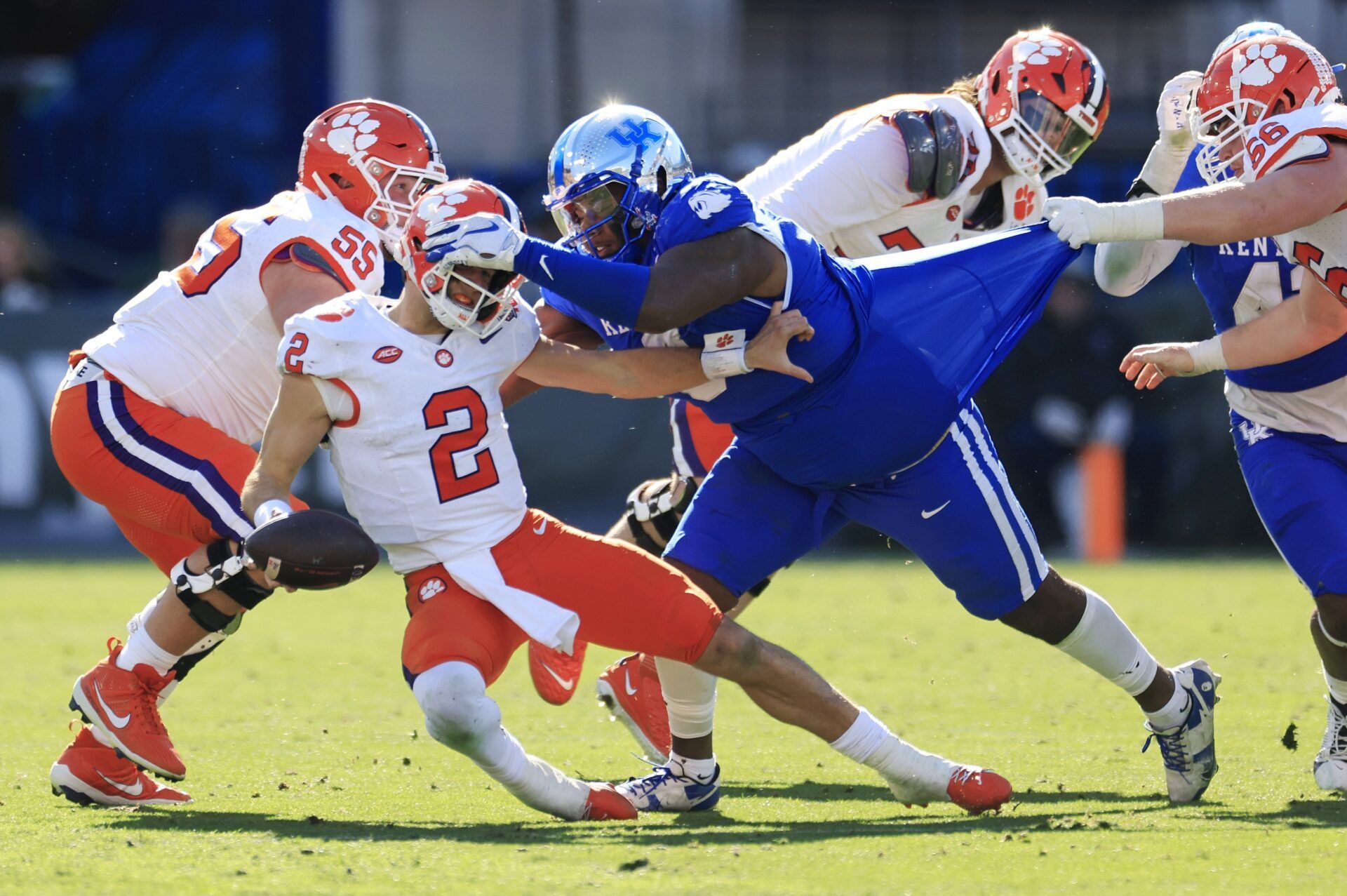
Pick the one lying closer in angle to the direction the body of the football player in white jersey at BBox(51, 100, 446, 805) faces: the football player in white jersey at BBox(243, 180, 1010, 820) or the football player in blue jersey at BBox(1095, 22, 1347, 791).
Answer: the football player in blue jersey

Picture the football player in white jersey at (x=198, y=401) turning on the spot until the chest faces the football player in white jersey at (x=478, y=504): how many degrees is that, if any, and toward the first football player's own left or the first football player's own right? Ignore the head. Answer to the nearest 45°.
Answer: approximately 45° to the first football player's own right

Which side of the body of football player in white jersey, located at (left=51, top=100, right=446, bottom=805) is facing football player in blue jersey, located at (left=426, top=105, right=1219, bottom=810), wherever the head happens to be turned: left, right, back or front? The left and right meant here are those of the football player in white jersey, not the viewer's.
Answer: front

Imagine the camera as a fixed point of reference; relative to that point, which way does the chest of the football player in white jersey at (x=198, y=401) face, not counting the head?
to the viewer's right

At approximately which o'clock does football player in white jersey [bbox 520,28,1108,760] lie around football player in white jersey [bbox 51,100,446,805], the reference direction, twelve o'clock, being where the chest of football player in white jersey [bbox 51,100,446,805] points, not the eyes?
football player in white jersey [bbox 520,28,1108,760] is roughly at 12 o'clock from football player in white jersey [bbox 51,100,446,805].

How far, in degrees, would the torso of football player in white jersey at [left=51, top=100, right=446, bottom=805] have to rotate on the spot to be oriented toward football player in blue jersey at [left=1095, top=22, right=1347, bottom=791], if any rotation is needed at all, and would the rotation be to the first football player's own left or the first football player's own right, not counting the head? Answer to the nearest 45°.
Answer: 0° — they already face them

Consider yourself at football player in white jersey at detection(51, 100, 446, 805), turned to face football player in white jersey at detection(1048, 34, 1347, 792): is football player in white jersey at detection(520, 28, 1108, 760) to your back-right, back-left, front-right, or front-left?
front-left
